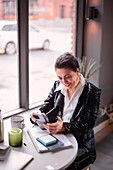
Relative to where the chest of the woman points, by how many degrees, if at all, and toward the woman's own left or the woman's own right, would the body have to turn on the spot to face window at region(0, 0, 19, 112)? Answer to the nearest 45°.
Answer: approximately 90° to the woman's own right

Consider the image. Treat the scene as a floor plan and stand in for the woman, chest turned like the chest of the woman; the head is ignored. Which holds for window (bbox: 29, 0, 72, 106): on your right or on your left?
on your right
